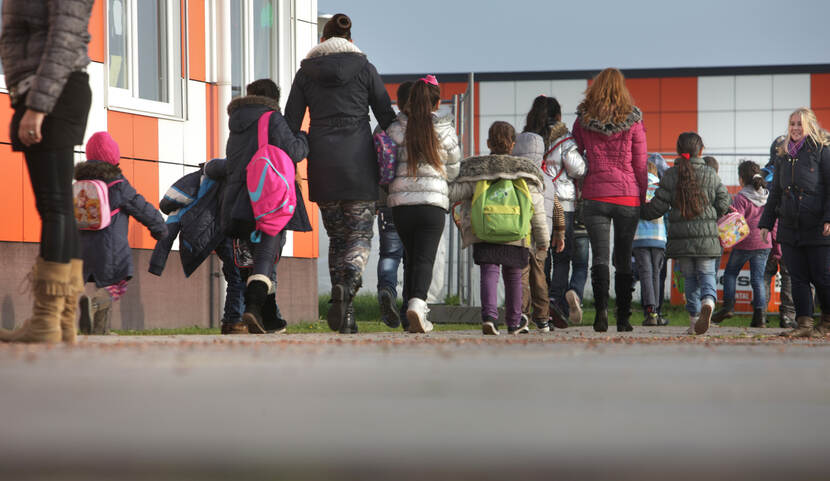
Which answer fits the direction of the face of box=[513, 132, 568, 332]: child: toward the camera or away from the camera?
away from the camera

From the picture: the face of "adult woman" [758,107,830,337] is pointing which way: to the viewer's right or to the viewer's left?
to the viewer's left

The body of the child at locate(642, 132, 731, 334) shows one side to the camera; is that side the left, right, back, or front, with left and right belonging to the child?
back

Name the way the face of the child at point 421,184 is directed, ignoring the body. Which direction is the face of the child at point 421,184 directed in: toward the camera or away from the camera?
away from the camera

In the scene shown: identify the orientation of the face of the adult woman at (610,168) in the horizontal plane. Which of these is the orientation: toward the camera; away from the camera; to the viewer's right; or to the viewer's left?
away from the camera

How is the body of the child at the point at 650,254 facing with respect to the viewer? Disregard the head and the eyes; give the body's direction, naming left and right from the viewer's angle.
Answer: facing away from the viewer

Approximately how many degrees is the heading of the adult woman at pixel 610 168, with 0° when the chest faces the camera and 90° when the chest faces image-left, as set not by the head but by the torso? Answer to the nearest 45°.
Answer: approximately 180°

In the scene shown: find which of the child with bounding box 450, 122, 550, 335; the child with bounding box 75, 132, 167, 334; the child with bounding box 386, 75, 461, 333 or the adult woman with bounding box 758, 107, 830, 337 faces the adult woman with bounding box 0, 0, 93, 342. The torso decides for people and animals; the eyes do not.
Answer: the adult woman with bounding box 758, 107, 830, 337

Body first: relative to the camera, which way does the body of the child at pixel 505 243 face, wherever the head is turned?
away from the camera

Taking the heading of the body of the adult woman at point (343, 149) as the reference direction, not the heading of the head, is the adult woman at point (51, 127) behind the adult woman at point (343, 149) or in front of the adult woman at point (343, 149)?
behind

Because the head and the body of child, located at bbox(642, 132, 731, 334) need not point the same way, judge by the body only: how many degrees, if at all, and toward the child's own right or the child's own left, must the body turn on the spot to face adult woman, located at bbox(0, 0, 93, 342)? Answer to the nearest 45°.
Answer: approximately 135° to the child's own left

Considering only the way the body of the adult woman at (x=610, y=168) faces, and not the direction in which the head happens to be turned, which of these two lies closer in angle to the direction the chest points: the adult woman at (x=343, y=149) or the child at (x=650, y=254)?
the child

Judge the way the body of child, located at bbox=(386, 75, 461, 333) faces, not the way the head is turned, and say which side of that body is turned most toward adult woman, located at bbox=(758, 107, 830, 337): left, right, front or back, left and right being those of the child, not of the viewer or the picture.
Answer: right
